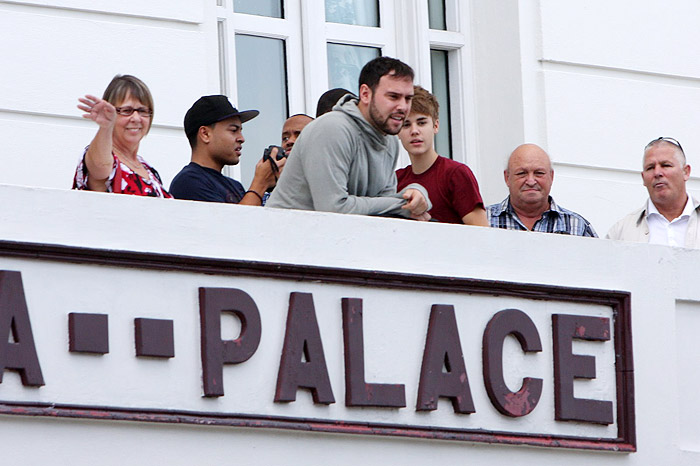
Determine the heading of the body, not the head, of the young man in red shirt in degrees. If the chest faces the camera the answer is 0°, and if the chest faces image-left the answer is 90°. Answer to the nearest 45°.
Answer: approximately 45°

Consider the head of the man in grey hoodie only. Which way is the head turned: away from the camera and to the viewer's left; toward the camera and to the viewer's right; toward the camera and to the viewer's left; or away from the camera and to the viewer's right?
toward the camera and to the viewer's right

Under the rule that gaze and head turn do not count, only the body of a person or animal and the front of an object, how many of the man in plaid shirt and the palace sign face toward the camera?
2

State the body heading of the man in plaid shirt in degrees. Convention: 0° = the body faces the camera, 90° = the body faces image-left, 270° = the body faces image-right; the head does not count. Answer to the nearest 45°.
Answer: approximately 0°
